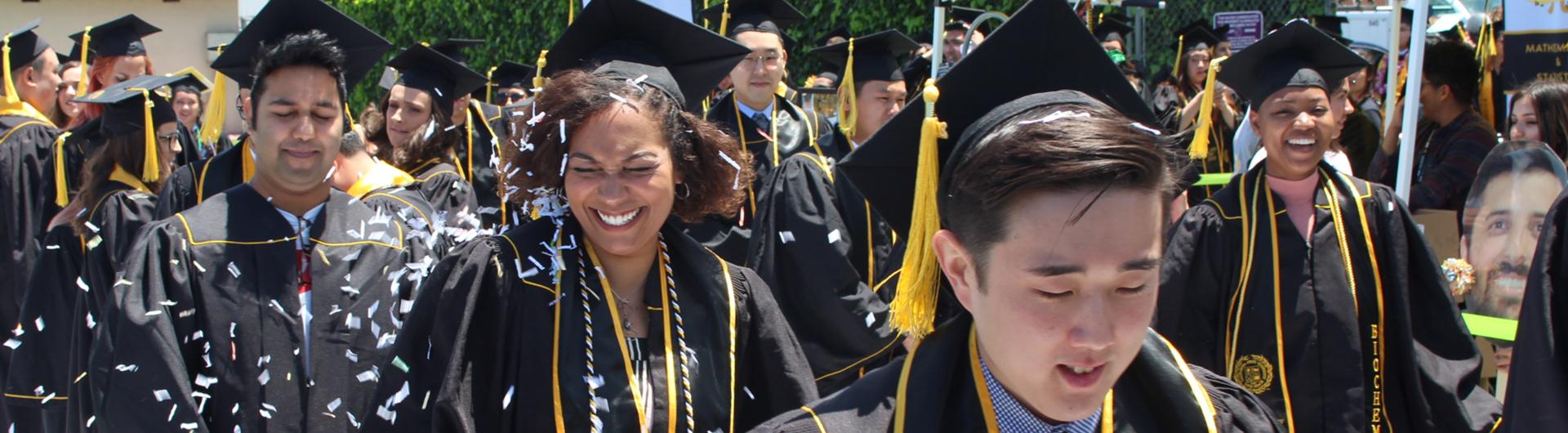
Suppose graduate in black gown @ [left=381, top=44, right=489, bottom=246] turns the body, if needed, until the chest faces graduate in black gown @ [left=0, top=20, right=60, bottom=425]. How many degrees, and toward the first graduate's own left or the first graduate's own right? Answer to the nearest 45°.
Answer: approximately 45° to the first graduate's own right

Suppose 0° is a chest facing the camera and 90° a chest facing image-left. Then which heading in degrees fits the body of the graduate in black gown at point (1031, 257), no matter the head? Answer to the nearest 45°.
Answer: approximately 315°

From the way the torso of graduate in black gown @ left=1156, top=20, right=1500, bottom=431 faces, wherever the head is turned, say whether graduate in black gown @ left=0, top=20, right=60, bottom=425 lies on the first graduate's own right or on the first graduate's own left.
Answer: on the first graduate's own right

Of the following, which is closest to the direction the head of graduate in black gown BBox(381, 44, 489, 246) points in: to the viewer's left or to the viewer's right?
to the viewer's left

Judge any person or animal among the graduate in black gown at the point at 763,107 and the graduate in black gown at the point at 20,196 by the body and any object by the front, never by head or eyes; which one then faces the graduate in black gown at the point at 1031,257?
the graduate in black gown at the point at 763,107
